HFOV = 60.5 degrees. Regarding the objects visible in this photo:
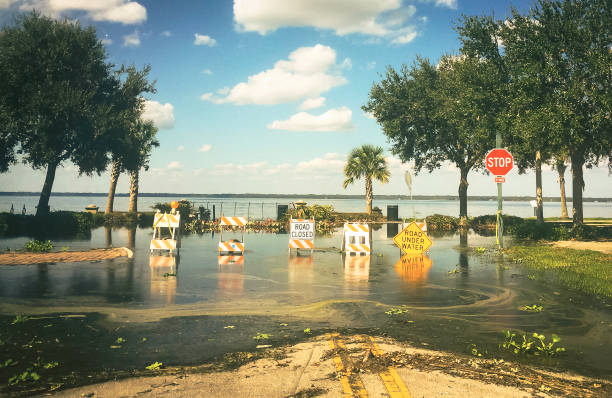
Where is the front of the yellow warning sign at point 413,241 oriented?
toward the camera

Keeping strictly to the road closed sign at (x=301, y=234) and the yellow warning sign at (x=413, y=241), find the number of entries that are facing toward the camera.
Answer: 2

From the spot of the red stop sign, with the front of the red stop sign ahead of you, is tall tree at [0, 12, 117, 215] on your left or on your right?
on your right

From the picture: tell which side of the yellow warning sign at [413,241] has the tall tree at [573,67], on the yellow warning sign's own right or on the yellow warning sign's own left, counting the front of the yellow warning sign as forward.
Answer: on the yellow warning sign's own left

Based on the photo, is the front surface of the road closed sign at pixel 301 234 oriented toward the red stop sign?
no

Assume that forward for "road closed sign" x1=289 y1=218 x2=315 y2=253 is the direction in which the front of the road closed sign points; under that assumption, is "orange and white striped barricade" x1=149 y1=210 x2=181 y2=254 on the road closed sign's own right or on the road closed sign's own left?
on the road closed sign's own right

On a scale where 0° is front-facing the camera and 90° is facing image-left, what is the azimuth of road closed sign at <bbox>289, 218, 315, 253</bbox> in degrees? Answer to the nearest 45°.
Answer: approximately 0°

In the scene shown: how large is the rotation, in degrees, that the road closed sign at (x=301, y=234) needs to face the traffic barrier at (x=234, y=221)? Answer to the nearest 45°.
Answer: approximately 45° to its right

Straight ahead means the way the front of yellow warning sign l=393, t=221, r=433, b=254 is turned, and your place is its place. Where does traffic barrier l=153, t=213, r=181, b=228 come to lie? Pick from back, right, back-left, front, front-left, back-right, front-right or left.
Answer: right

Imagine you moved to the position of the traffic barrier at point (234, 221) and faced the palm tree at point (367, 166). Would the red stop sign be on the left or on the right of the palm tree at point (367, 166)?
right

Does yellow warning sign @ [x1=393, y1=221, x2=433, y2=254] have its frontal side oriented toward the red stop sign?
no

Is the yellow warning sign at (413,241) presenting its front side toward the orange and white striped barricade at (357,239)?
no

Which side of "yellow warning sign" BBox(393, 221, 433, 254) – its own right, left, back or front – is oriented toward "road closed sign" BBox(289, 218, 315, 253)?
right

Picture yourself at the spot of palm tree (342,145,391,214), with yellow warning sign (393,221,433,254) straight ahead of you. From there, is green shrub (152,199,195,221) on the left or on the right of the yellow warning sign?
right

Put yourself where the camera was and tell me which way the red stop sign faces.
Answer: facing the viewer

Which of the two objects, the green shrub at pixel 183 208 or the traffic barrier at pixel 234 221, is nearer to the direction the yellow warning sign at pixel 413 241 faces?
the traffic barrier

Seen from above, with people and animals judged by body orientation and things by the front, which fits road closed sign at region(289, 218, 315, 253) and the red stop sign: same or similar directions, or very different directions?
same or similar directions

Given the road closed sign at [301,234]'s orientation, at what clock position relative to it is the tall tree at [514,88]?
The tall tree is roughly at 8 o'clock from the road closed sign.

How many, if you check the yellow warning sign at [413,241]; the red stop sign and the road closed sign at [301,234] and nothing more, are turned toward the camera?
3

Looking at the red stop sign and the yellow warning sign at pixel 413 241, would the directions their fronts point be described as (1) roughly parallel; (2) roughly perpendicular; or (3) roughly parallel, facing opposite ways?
roughly parallel
